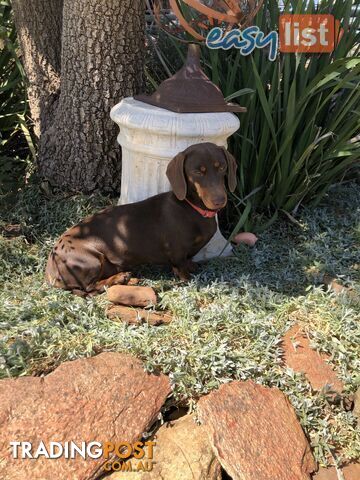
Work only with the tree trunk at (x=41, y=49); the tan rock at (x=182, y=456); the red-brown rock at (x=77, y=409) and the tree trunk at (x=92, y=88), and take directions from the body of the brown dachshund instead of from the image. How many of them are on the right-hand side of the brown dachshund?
2

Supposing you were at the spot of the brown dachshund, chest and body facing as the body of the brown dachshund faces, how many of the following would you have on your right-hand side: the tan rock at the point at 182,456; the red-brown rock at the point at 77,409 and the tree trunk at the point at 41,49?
2

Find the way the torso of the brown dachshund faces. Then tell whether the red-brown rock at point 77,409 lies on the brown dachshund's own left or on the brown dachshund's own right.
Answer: on the brown dachshund's own right

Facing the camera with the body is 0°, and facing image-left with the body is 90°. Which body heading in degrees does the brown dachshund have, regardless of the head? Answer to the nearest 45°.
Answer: approximately 270°

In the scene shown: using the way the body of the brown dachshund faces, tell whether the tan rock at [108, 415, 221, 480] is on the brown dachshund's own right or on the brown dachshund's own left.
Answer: on the brown dachshund's own right

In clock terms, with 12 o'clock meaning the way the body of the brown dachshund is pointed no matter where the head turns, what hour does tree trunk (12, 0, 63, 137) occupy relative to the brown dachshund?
The tree trunk is roughly at 8 o'clock from the brown dachshund.

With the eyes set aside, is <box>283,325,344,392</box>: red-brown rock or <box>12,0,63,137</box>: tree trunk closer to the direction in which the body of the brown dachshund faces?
the red-brown rock

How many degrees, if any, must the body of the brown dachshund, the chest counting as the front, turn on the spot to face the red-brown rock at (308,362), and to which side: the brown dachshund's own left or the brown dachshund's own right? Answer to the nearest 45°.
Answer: approximately 45° to the brown dachshund's own right

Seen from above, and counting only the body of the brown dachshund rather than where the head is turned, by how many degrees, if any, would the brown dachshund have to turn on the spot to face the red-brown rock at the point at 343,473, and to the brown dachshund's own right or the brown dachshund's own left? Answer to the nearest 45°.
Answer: approximately 45° to the brown dachshund's own right
